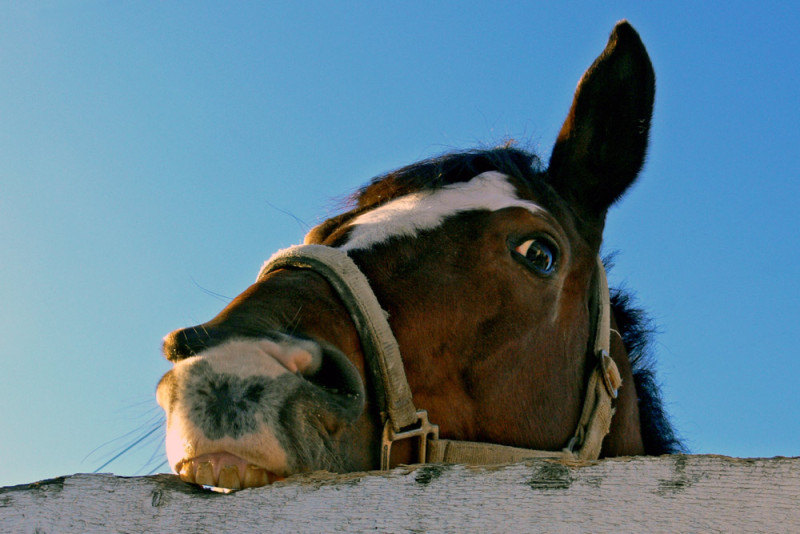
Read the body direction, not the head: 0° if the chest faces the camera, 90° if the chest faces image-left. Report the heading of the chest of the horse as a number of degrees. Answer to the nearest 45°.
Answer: approximately 45°
